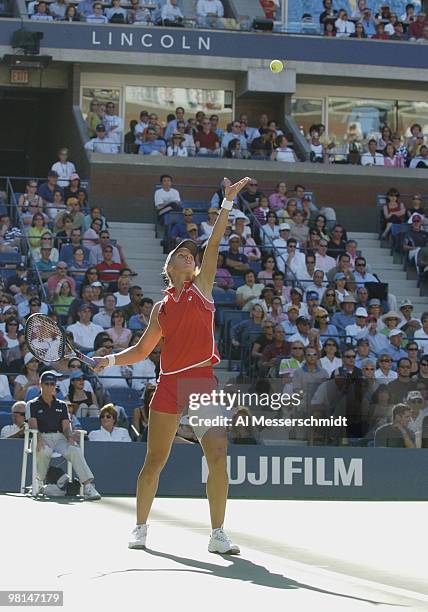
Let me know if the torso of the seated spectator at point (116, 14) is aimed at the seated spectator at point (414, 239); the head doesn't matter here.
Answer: no

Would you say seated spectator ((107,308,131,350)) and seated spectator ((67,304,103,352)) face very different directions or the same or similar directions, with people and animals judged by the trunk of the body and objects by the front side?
same or similar directions

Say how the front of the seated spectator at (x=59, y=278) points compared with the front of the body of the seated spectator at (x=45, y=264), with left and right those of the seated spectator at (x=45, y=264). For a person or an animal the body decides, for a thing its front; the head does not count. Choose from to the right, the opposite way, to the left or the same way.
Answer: the same way

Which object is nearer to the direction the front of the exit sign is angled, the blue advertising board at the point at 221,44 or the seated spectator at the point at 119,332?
the seated spectator

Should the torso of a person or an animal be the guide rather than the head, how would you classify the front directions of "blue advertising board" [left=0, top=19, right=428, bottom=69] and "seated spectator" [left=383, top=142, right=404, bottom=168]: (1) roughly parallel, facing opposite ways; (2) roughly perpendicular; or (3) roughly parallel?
roughly parallel

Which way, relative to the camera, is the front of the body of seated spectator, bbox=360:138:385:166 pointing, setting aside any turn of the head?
toward the camera

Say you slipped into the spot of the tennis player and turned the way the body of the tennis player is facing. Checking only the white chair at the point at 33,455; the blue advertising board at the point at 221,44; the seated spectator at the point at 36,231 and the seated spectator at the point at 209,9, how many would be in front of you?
0

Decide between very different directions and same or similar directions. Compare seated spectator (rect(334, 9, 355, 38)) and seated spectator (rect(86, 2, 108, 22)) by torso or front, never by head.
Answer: same or similar directions

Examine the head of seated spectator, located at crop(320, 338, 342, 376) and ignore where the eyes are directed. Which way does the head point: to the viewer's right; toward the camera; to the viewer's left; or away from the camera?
toward the camera

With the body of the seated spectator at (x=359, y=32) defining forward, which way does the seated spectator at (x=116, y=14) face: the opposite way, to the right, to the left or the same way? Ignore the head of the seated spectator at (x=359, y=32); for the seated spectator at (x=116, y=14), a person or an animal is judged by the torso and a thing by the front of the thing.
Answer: the same way

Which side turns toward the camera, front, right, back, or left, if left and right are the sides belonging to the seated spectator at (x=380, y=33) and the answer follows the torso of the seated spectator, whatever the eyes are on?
front

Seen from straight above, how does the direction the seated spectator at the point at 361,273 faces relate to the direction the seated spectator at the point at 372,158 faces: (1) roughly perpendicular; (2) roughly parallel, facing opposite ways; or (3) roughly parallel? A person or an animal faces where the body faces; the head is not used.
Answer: roughly parallel

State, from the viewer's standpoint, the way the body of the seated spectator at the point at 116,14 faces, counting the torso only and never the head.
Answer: toward the camera

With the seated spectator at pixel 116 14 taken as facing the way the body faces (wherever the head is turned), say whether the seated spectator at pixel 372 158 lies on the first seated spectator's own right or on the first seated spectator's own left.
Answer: on the first seated spectator's own left

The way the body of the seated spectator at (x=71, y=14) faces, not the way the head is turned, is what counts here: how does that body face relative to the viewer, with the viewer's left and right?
facing the viewer

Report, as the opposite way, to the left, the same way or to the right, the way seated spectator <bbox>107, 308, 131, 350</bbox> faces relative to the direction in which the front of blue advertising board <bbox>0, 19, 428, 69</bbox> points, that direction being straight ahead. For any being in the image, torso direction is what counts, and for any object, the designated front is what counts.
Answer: the same way

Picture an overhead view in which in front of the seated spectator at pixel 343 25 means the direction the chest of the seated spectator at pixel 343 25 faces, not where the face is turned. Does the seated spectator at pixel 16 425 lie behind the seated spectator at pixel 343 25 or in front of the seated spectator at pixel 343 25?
in front

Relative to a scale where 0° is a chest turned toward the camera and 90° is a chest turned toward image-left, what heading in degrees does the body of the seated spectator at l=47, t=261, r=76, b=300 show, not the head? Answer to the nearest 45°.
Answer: approximately 0°

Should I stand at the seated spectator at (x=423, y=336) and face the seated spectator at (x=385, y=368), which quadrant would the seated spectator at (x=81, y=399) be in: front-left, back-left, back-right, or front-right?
front-right

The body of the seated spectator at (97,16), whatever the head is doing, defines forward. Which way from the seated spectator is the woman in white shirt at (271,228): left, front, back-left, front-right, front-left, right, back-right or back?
front-left
